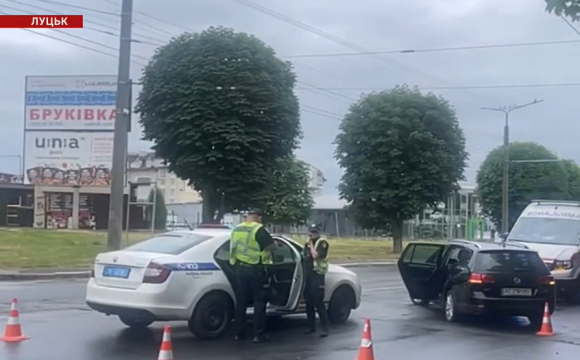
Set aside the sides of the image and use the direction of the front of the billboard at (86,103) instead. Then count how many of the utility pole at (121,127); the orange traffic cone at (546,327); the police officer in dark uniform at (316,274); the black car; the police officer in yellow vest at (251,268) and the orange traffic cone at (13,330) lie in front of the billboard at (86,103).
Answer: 6

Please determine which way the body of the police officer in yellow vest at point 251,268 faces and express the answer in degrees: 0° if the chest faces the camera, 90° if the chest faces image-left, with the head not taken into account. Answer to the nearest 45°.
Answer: approximately 225°

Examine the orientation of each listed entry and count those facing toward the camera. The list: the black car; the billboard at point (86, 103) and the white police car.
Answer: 1

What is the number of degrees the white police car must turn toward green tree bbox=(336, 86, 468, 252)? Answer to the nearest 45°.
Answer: approximately 45° to its left

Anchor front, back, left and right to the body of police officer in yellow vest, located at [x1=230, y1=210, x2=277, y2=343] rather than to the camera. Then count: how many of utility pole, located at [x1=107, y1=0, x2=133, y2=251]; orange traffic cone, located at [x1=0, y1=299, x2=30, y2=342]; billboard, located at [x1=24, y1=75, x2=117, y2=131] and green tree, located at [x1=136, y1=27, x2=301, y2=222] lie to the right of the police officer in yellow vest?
0

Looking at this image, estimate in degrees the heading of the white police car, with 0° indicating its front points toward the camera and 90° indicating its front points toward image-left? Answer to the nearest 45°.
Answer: approximately 225°

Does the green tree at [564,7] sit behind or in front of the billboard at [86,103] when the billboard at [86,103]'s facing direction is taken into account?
in front

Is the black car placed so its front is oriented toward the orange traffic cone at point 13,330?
no

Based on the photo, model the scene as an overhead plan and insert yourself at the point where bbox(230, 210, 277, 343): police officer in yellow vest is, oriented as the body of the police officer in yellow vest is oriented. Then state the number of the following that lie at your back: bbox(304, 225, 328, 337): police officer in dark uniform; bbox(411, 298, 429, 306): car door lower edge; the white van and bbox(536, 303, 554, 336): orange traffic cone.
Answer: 0

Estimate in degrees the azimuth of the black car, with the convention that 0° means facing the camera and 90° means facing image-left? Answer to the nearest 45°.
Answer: approximately 135°

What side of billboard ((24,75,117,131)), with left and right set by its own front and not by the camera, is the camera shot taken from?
front

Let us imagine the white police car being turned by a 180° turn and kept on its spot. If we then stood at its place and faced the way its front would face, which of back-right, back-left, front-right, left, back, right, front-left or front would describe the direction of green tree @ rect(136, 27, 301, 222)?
back-right

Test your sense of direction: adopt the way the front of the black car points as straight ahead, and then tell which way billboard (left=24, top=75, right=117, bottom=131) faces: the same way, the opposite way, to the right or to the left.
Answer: the opposite way

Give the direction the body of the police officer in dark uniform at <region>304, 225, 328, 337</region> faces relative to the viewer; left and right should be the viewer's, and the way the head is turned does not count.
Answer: facing the viewer and to the left of the viewer

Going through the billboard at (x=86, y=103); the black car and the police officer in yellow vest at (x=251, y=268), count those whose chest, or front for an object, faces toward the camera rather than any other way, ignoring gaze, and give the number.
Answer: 1
